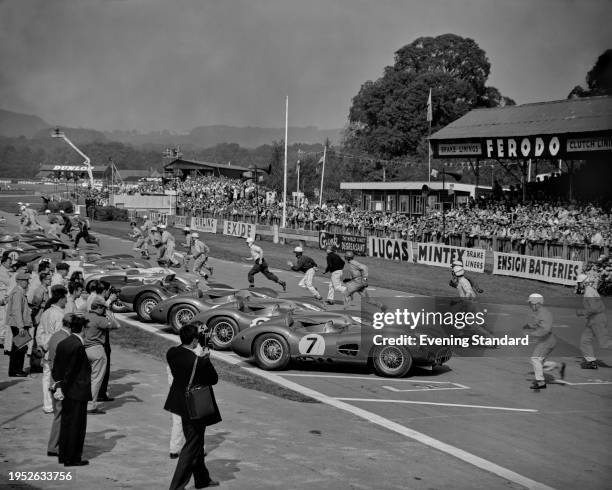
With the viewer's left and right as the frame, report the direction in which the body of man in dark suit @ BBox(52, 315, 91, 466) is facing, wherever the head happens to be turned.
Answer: facing away from the viewer and to the right of the viewer

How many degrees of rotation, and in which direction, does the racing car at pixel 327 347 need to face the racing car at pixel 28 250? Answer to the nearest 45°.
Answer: approximately 135° to its left

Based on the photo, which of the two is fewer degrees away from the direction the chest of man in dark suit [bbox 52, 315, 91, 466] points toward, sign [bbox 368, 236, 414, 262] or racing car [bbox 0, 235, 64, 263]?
the sign

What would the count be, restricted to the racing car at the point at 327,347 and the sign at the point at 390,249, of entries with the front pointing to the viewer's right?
1

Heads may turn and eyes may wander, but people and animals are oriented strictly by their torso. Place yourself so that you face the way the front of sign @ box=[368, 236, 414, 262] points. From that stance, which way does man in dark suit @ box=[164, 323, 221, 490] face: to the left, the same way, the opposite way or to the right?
the opposite way

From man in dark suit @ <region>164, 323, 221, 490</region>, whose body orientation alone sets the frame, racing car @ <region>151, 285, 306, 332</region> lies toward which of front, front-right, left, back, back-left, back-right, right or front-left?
front-left

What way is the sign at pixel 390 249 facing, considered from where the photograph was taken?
facing the viewer and to the left of the viewer

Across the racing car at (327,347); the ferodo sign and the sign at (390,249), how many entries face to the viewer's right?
1

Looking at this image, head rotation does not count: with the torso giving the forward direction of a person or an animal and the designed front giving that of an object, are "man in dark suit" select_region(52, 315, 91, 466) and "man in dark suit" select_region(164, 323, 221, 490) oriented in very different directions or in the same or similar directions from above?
same or similar directions

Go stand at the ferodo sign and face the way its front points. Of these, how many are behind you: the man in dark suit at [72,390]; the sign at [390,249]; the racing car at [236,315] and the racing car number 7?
0

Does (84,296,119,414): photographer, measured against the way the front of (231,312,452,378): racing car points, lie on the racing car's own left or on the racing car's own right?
on the racing car's own right

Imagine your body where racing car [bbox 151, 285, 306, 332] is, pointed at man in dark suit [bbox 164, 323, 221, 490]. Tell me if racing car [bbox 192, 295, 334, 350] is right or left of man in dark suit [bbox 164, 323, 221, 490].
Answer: left

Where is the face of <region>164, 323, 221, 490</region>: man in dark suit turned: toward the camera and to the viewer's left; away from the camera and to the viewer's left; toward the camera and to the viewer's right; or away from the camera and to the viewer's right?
away from the camera and to the viewer's right

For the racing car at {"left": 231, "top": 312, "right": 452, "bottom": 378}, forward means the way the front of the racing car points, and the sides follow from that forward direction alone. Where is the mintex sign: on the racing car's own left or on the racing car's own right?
on the racing car's own left
